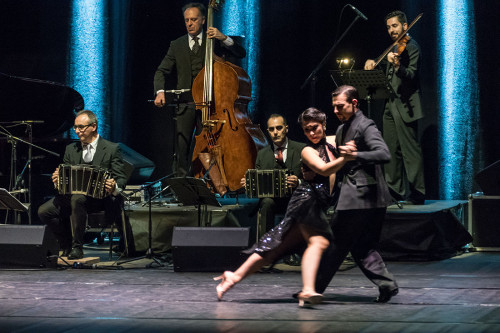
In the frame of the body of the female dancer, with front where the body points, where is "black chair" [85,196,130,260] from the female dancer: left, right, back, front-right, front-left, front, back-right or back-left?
back

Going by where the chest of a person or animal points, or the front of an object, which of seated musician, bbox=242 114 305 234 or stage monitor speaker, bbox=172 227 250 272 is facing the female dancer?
the seated musician

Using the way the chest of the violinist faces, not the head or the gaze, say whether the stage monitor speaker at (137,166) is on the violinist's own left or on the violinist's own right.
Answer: on the violinist's own right

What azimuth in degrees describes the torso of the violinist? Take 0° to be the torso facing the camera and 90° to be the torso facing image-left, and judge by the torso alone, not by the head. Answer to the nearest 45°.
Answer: approximately 45°

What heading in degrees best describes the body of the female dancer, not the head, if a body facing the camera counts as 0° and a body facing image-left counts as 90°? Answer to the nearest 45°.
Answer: approximately 315°

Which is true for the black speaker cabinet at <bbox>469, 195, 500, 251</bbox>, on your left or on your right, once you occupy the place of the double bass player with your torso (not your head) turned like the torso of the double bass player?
on your left

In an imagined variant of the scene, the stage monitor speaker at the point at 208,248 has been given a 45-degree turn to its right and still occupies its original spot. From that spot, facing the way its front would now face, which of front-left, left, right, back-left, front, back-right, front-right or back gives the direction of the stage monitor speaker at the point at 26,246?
back-left

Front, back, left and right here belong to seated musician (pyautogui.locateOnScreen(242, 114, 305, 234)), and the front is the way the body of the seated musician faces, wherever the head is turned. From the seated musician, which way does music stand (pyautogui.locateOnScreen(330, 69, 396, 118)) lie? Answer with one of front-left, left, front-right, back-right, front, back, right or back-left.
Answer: left

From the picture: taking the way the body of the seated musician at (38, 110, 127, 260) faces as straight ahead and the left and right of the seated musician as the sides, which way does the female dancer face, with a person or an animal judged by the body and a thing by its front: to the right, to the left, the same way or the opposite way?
to the left

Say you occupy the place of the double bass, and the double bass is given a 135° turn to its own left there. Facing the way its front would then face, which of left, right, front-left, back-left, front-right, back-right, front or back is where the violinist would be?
front
